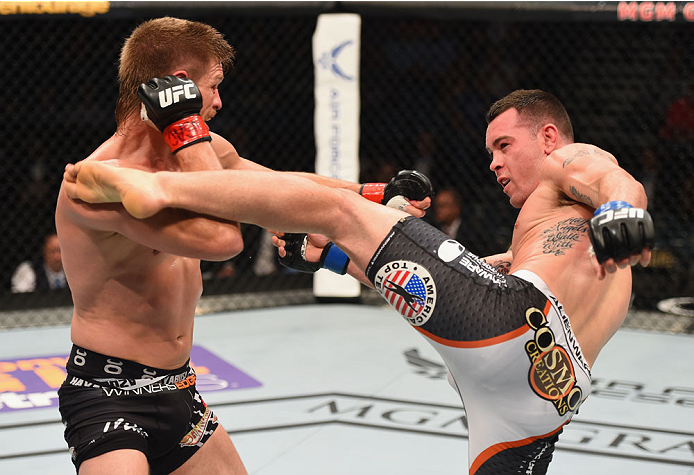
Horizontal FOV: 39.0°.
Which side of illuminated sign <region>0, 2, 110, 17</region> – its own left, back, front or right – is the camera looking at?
front

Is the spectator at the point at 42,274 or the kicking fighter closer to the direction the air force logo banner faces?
the kicking fighter

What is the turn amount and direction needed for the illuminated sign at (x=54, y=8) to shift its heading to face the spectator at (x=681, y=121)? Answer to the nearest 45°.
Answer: approximately 90° to its left

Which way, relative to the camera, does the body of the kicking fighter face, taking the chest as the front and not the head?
to the viewer's left

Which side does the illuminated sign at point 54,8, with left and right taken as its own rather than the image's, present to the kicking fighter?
front

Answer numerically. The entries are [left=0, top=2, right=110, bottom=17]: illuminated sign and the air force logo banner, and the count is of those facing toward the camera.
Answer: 2

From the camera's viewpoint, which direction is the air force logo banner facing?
toward the camera

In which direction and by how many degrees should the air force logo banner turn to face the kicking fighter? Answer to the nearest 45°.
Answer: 0° — it already faces them

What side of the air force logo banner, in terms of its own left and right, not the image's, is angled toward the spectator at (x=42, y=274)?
right

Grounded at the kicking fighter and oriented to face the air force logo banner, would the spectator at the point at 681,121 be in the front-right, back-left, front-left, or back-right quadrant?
front-right

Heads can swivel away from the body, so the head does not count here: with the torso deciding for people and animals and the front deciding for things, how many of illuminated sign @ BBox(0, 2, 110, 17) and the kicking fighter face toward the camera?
1

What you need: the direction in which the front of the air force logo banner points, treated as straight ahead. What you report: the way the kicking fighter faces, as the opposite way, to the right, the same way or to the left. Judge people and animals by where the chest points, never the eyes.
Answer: to the right
